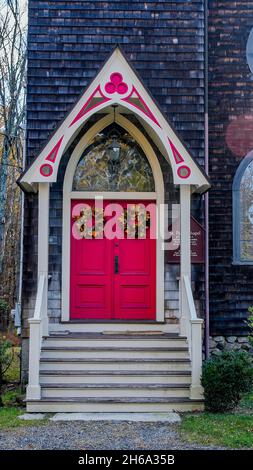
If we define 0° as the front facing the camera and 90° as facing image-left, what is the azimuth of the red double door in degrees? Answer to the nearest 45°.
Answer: approximately 0°

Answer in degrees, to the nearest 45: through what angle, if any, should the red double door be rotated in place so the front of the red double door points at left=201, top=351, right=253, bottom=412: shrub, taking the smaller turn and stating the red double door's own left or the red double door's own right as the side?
approximately 45° to the red double door's own left
